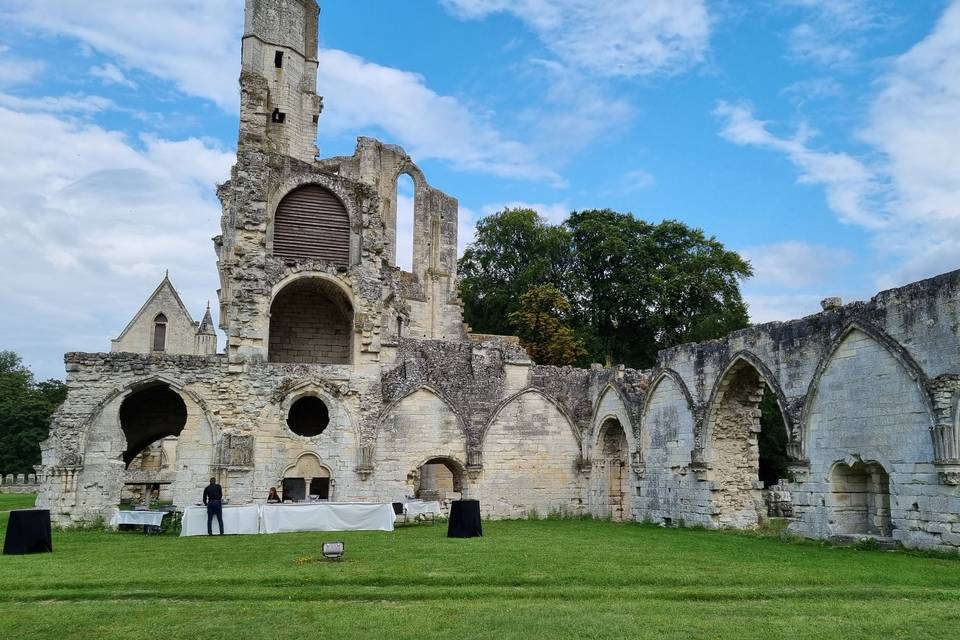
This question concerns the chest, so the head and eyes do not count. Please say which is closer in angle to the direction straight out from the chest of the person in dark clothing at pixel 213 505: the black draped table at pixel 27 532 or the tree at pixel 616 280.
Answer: the tree

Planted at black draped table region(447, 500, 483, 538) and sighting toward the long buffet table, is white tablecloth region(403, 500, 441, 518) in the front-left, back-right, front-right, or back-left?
front-right

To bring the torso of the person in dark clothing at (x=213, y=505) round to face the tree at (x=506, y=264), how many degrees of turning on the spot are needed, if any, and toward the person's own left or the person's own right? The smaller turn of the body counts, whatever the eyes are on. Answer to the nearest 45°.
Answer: approximately 45° to the person's own right

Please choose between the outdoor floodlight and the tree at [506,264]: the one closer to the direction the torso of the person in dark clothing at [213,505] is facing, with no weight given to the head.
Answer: the tree

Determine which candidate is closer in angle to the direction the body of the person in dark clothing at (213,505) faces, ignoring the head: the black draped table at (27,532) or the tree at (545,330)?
the tree

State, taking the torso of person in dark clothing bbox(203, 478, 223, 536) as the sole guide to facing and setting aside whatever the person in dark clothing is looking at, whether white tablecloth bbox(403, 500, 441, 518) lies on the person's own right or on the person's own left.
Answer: on the person's own right

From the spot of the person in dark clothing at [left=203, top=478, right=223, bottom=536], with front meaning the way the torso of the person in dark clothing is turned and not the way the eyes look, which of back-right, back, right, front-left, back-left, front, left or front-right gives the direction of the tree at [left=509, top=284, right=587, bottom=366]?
front-right

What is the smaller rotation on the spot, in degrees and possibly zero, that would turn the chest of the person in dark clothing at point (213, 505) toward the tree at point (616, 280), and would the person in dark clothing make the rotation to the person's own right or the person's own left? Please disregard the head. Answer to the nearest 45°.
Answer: approximately 45° to the person's own right

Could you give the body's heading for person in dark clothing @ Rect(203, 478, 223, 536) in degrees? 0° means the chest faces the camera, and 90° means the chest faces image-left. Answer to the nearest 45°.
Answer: approximately 180°

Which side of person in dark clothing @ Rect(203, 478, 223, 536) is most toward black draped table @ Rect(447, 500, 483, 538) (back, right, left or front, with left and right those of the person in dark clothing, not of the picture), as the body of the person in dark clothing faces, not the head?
right

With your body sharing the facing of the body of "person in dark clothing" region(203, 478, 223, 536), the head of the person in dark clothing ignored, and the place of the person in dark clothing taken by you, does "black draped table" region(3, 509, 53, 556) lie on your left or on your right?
on your left
